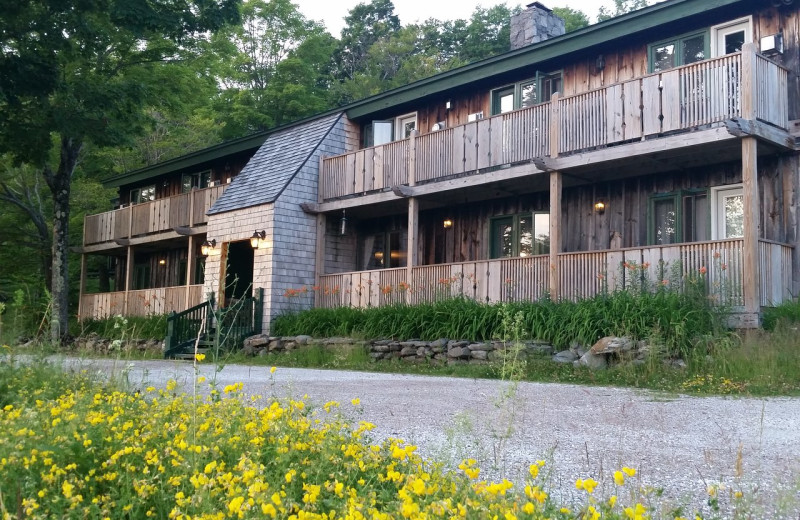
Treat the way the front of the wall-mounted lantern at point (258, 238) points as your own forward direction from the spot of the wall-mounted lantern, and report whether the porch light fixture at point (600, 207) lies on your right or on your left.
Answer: on your left

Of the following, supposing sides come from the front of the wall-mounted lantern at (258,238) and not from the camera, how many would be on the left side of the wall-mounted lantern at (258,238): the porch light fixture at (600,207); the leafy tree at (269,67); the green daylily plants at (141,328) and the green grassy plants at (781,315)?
2

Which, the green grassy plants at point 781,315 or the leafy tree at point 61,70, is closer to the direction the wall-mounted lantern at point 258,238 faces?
the leafy tree

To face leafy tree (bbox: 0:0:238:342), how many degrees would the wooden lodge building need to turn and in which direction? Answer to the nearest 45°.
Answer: approximately 45° to its right

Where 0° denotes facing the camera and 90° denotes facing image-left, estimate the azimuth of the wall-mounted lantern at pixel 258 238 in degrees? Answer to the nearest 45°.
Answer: approximately 45°

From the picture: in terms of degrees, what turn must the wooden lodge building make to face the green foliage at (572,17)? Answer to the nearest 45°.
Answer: approximately 135° to its right

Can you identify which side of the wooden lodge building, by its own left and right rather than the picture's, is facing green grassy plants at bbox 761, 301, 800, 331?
left

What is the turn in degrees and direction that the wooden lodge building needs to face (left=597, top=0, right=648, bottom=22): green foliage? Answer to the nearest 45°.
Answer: approximately 135° to its right

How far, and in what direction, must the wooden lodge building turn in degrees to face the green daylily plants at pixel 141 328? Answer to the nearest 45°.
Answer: approximately 90° to its right

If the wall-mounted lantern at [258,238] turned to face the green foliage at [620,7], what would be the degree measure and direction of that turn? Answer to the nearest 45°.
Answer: approximately 180°

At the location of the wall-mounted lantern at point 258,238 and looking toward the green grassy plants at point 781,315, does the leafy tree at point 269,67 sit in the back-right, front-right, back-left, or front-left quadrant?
back-left

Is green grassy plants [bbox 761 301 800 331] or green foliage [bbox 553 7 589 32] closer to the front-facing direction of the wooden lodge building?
the green grassy plants

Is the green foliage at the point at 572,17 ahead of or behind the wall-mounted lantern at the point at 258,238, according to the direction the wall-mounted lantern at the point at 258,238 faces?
behind

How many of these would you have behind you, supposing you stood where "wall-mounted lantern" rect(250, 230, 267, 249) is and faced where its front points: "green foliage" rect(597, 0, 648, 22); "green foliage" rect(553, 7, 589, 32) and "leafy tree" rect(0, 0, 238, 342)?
2
